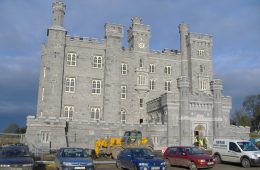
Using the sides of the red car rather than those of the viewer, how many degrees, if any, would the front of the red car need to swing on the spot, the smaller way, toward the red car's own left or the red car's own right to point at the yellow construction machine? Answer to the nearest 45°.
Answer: approximately 180°

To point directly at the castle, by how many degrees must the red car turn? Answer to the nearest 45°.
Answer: approximately 180°

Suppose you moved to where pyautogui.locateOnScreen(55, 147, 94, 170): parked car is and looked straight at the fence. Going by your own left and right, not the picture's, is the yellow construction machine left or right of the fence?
right

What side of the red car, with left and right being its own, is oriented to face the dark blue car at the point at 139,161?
right

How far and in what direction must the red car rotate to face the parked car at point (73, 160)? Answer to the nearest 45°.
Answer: approximately 90° to its right
